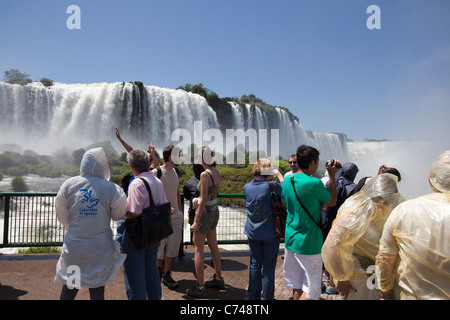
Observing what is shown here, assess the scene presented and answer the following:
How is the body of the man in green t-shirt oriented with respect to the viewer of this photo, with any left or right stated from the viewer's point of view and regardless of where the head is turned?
facing away from the viewer and to the right of the viewer

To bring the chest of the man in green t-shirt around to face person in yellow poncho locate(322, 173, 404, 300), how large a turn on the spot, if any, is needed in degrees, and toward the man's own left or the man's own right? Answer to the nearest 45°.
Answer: approximately 90° to the man's own right

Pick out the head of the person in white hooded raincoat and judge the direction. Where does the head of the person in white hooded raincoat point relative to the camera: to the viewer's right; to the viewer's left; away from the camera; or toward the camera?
away from the camera

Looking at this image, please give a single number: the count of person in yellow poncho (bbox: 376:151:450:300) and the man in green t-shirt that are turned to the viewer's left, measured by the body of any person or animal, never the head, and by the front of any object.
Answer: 0

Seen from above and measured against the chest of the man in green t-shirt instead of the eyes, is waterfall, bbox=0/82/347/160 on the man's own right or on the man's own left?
on the man's own left

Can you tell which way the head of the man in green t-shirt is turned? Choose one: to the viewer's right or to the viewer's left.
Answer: to the viewer's right

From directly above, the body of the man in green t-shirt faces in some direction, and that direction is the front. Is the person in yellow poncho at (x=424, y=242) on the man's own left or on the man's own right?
on the man's own right

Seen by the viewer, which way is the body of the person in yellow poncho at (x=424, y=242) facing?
away from the camera

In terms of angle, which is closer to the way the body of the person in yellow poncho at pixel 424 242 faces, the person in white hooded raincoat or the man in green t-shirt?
the man in green t-shirt

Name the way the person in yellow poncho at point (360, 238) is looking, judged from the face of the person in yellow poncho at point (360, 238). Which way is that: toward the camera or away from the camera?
away from the camera
